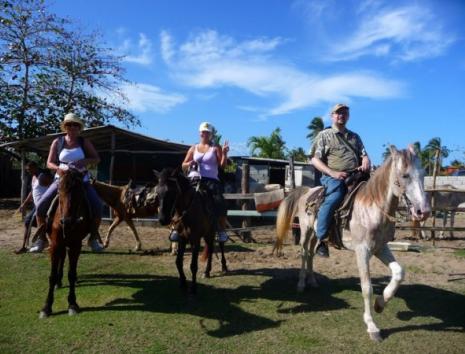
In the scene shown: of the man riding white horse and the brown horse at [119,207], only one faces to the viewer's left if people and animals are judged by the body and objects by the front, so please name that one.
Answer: the brown horse

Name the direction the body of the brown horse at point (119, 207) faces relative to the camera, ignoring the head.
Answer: to the viewer's left

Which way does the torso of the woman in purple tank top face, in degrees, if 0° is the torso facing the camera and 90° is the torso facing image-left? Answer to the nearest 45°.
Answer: approximately 0°

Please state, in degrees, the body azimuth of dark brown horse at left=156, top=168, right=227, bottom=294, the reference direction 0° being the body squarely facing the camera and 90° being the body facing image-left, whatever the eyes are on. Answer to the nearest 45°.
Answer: approximately 45°

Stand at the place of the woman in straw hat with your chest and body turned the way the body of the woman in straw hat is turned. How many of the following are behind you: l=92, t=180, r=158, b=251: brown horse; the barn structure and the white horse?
2

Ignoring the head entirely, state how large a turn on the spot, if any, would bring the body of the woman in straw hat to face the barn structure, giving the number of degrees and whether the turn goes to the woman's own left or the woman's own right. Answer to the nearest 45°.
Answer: approximately 180°

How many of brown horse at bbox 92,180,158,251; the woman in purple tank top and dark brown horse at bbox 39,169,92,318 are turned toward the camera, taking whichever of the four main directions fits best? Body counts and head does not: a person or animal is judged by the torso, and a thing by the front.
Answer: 2

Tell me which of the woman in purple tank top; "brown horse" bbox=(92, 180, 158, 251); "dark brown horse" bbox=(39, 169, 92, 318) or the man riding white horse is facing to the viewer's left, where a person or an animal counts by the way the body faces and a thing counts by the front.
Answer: the brown horse

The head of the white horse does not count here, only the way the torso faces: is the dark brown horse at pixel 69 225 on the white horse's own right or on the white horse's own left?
on the white horse's own right

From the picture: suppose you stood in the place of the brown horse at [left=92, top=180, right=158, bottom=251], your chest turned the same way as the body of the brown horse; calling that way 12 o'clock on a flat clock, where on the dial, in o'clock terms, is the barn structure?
The barn structure is roughly at 3 o'clock from the brown horse.

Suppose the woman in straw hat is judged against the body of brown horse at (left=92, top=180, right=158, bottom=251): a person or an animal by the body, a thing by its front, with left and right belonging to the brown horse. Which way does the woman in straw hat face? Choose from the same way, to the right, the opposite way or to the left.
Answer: to the left

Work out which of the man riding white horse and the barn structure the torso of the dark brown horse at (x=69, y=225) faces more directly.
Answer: the man riding white horse
